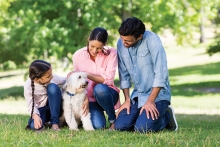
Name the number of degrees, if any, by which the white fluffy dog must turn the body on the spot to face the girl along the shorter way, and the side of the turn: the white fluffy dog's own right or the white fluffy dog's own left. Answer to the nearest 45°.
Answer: approximately 135° to the white fluffy dog's own right

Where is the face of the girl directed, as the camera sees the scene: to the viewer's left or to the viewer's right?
to the viewer's right

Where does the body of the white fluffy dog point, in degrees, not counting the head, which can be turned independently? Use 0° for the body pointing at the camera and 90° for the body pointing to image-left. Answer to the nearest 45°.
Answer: approximately 315°

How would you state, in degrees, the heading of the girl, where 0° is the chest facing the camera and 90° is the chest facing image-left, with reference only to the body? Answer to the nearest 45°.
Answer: approximately 315°

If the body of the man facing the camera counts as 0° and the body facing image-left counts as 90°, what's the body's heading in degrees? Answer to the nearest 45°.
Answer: approximately 45°

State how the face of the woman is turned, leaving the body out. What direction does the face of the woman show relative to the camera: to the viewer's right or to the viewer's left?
to the viewer's left

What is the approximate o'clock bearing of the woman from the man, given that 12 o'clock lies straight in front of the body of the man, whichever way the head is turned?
The woman is roughly at 2 o'clock from the man.
